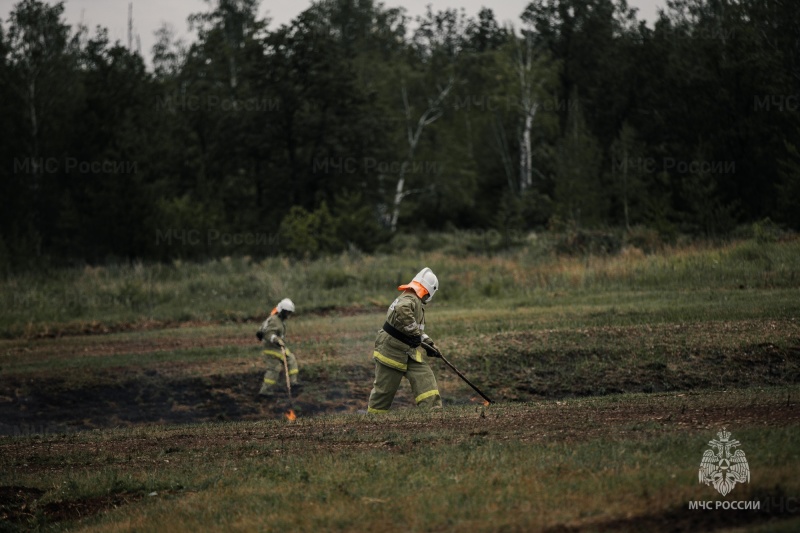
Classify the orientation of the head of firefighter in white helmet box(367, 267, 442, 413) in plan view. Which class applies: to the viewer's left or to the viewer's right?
to the viewer's right

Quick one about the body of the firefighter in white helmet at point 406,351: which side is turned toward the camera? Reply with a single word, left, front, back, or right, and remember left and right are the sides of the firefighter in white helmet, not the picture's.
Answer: right

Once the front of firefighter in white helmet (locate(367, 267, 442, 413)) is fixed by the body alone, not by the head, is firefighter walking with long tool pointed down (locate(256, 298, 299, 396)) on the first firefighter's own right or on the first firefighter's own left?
on the first firefighter's own left
